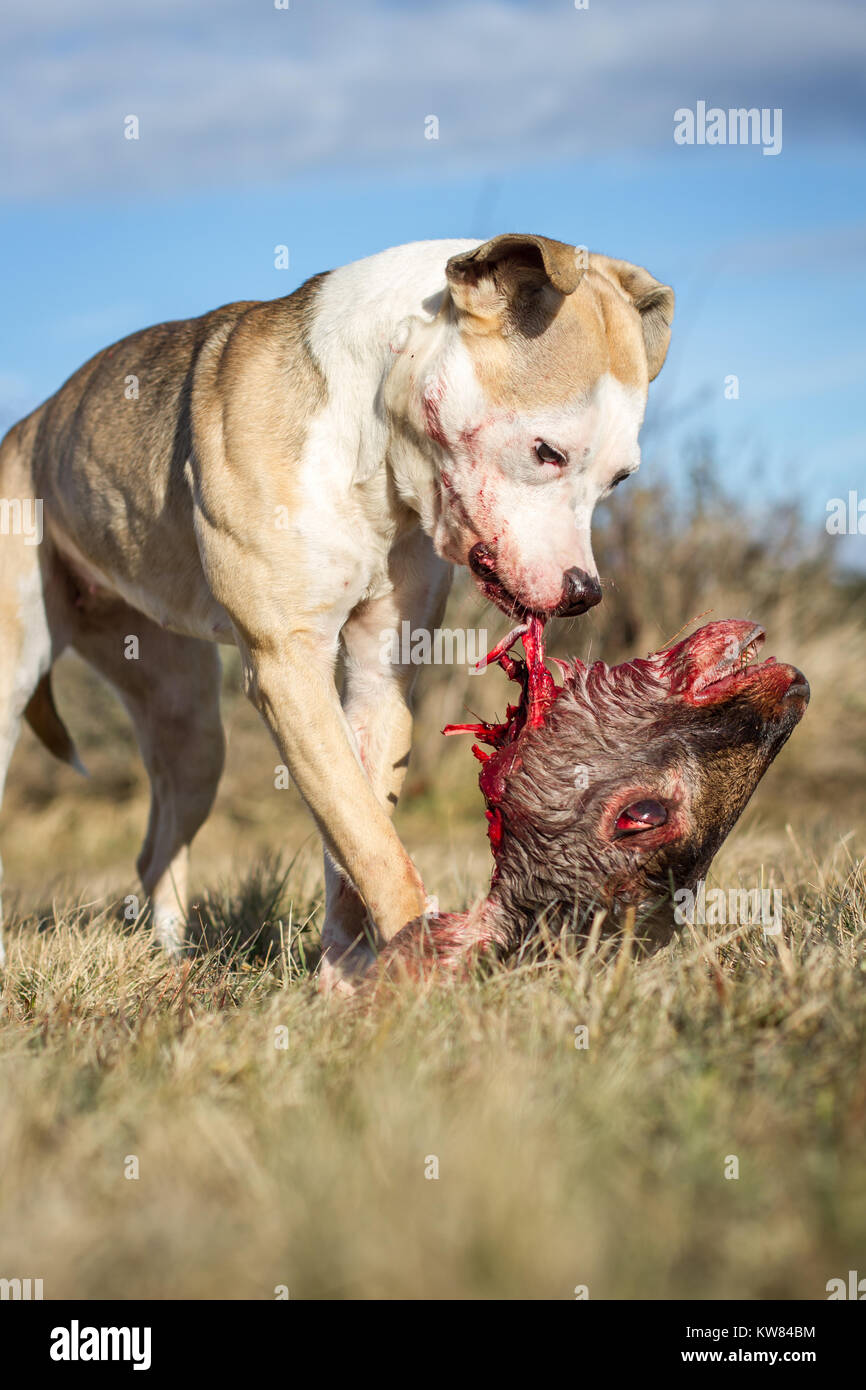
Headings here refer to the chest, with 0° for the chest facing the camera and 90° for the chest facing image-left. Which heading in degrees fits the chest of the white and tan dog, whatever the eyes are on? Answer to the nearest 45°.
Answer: approximately 315°
